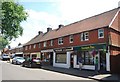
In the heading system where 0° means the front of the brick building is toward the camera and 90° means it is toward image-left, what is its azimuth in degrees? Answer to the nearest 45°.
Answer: approximately 45°

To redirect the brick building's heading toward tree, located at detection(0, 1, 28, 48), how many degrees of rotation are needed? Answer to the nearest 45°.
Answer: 0° — it already faces it
